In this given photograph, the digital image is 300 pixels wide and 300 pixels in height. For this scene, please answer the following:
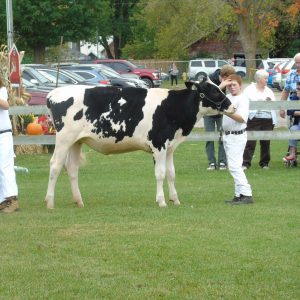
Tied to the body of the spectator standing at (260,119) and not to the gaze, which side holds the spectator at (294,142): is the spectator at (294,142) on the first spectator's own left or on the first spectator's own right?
on the first spectator's own left

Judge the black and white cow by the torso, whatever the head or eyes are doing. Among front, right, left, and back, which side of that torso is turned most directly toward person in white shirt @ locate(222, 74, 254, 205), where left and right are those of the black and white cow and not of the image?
front

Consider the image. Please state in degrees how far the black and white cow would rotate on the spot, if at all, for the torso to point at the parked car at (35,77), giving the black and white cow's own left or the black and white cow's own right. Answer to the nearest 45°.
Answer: approximately 90° to the black and white cow's own left

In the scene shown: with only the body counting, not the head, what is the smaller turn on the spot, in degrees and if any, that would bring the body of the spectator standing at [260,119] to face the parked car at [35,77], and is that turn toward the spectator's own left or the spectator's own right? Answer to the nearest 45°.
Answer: approximately 135° to the spectator's own right

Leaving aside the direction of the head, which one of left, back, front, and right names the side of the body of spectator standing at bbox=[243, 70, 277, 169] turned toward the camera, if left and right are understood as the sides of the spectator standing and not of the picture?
front

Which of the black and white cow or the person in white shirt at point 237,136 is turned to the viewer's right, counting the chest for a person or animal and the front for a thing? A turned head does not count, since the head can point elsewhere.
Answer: the black and white cow

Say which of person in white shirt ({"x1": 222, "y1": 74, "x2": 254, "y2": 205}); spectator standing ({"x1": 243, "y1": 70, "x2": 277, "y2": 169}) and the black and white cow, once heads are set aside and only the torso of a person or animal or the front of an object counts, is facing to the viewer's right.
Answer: the black and white cow

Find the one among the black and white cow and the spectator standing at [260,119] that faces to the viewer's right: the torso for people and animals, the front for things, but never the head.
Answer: the black and white cow

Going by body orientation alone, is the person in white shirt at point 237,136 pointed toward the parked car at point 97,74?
no

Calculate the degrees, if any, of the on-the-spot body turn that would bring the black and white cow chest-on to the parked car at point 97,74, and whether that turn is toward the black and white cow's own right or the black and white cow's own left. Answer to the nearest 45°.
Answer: approximately 90° to the black and white cow's own left

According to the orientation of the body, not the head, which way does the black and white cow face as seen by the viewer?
to the viewer's right

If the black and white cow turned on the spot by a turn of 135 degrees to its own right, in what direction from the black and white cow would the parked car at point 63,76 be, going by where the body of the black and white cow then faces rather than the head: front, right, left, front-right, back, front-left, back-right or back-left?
back-right

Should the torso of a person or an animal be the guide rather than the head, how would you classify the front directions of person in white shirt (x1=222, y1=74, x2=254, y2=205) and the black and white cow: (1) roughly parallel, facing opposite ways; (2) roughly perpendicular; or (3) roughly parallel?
roughly parallel, facing opposite ways
